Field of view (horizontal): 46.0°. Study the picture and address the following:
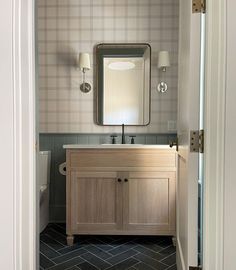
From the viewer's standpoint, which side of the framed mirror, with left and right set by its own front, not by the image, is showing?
front

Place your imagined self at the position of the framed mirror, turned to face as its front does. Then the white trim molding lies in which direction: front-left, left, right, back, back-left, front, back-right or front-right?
front

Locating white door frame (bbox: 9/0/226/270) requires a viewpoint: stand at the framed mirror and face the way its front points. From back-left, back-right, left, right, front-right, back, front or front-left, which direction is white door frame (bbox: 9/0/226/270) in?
front

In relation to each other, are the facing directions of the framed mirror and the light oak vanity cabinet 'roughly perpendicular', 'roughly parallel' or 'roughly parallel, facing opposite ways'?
roughly parallel

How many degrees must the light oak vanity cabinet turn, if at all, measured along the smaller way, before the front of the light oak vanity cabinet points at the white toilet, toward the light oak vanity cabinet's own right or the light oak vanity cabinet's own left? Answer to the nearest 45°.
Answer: approximately 135° to the light oak vanity cabinet's own right

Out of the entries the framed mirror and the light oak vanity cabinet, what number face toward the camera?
2

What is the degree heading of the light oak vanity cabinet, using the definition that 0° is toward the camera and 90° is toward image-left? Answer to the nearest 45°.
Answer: approximately 0°

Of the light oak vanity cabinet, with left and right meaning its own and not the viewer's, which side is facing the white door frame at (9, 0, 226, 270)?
front
